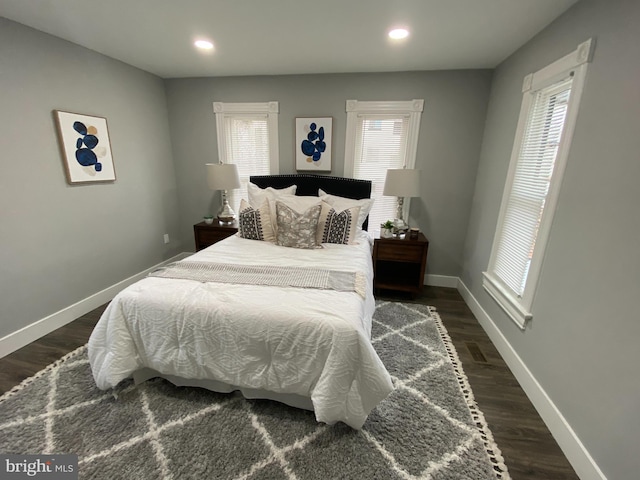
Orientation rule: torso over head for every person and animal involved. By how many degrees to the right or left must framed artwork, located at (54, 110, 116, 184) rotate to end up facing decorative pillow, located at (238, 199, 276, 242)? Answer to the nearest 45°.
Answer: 0° — it already faces it

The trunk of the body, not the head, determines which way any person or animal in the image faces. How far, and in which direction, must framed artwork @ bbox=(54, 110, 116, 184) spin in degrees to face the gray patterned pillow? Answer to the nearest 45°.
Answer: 0° — it already faces it

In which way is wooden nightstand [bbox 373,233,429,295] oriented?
toward the camera

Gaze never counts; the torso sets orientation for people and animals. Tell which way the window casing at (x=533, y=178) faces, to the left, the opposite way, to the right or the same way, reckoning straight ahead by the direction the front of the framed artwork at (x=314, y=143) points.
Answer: to the right

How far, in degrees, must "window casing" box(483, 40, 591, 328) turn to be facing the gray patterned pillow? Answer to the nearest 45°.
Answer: approximately 45° to its right

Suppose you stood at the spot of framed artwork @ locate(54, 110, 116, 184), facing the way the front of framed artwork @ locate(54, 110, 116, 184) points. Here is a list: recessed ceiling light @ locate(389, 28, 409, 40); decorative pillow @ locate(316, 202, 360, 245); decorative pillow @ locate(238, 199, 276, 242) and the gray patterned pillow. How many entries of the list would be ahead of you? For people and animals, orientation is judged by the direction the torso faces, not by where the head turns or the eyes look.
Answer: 4

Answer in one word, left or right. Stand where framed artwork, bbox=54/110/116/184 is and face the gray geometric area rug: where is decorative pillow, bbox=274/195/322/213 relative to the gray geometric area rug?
left

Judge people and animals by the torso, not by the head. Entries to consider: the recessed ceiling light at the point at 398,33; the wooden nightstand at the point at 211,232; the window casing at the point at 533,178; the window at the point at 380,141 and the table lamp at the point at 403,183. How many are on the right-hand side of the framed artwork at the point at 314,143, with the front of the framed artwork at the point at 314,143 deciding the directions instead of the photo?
1

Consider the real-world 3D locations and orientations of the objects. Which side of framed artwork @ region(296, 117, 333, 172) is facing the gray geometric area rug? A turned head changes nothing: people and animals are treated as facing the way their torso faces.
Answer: front

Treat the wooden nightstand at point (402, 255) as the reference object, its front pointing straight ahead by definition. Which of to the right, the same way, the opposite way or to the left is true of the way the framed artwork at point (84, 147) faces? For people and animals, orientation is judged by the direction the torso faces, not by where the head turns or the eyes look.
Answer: to the left

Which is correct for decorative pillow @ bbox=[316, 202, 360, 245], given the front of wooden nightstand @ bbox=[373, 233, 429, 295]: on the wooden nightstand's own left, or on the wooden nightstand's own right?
on the wooden nightstand's own right

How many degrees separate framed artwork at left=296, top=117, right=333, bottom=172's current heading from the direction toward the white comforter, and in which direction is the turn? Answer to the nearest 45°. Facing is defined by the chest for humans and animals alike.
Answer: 0° — it already faces it

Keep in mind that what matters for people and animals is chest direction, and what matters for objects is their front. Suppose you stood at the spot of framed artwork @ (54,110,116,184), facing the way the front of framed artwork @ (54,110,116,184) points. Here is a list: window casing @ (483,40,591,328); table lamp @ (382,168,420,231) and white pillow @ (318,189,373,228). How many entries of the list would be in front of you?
3

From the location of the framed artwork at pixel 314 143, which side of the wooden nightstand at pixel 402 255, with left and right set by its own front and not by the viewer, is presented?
right

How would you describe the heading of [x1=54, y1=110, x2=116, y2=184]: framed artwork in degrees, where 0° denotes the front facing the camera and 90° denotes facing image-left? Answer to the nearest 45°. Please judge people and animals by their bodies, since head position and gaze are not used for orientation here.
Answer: approximately 315°

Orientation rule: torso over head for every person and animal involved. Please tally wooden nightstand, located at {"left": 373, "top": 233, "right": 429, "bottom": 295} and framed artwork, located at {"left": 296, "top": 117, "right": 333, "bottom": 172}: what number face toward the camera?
2

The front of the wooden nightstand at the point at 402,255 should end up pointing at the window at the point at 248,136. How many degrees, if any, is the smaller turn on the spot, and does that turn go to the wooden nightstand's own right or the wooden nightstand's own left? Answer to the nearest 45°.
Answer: approximately 90° to the wooden nightstand's own right

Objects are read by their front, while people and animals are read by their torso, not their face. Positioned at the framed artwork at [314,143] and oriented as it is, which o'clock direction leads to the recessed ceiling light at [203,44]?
The recessed ceiling light is roughly at 2 o'clock from the framed artwork.
